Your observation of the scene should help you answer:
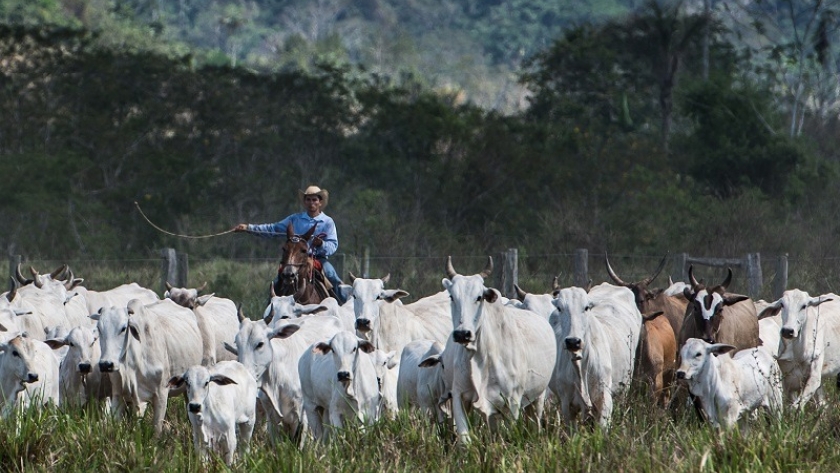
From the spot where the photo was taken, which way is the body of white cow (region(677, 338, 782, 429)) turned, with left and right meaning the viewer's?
facing the viewer and to the left of the viewer

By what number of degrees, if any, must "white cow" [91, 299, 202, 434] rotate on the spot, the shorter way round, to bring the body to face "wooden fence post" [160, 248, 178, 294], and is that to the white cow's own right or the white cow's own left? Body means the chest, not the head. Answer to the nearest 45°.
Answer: approximately 135° to the white cow's own right

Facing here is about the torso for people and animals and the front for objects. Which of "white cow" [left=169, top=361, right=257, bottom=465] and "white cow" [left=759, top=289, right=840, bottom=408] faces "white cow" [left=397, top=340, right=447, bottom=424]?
"white cow" [left=759, top=289, right=840, bottom=408]

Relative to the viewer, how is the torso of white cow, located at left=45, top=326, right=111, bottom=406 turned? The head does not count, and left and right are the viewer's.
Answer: facing the viewer

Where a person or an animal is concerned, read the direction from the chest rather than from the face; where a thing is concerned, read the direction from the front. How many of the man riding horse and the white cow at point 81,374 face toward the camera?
2

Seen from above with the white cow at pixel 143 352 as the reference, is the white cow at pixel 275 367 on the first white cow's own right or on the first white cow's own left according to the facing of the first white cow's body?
on the first white cow's own left

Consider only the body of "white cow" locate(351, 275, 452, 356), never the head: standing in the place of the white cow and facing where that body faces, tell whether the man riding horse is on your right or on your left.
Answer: on your right

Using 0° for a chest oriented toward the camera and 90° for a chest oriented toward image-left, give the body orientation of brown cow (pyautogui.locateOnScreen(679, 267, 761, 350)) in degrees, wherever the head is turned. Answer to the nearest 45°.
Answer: approximately 45°

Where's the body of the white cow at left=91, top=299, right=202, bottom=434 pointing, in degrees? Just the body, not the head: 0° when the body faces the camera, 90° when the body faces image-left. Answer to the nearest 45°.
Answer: approximately 45°
